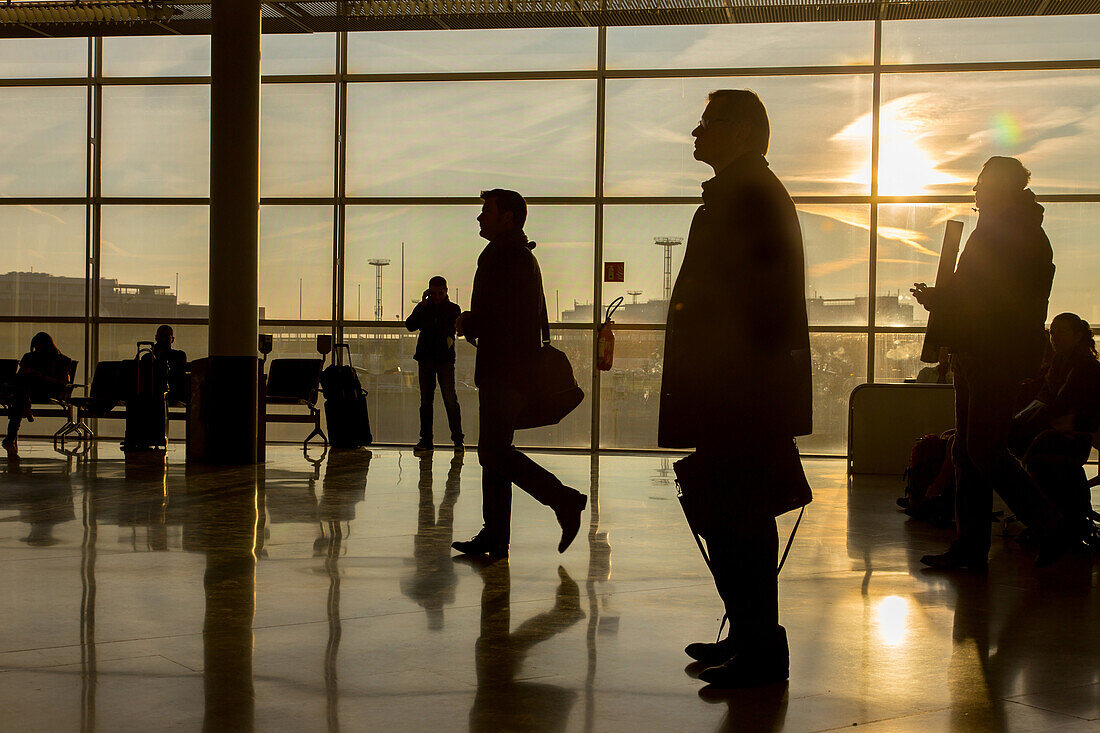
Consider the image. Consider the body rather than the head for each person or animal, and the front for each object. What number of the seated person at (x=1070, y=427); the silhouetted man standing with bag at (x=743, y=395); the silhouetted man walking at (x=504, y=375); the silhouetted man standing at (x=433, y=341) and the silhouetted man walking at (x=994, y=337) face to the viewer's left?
4

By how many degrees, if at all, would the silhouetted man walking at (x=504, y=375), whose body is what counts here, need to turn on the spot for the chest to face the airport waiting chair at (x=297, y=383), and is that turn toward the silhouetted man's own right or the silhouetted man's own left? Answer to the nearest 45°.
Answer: approximately 90° to the silhouetted man's own right

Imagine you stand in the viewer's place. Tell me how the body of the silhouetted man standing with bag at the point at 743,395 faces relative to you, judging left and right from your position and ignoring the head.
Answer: facing to the left of the viewer

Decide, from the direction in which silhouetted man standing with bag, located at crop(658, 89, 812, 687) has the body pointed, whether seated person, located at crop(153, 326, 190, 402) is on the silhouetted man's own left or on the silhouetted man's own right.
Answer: on the silhouetted man's own right

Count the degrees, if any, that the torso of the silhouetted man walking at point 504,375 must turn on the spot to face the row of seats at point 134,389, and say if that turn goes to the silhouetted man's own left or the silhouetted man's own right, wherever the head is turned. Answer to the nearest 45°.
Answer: approximately 45° to the silhouetted man's own right

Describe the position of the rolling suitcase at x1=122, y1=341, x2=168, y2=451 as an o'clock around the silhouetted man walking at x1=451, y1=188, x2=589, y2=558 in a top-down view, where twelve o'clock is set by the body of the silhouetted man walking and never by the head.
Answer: The rolling suitcase is roughly at 2 o'clock from the silhouetted man walking.

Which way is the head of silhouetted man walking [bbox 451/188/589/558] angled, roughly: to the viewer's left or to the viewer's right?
to the viewer's left

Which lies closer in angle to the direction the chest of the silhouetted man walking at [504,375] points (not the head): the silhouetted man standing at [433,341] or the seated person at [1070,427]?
the silhouetted man standing

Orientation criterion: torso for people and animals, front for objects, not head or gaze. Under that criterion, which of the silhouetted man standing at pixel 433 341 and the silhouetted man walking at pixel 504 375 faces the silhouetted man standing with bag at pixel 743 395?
the silhouetted man standing

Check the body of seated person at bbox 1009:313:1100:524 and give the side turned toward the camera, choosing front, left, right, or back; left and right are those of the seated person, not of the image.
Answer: left

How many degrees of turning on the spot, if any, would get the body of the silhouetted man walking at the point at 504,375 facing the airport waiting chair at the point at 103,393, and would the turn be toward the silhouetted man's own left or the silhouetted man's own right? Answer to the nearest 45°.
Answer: approximately 45° to the silhouetted man's own right

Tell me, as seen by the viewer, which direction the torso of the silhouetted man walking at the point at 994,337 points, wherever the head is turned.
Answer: to the viewer's left

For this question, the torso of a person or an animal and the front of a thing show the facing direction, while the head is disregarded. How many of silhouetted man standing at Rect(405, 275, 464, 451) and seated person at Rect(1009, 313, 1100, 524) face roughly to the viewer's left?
1

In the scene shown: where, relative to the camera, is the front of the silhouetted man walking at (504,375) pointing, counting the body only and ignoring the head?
to the viewer's left
